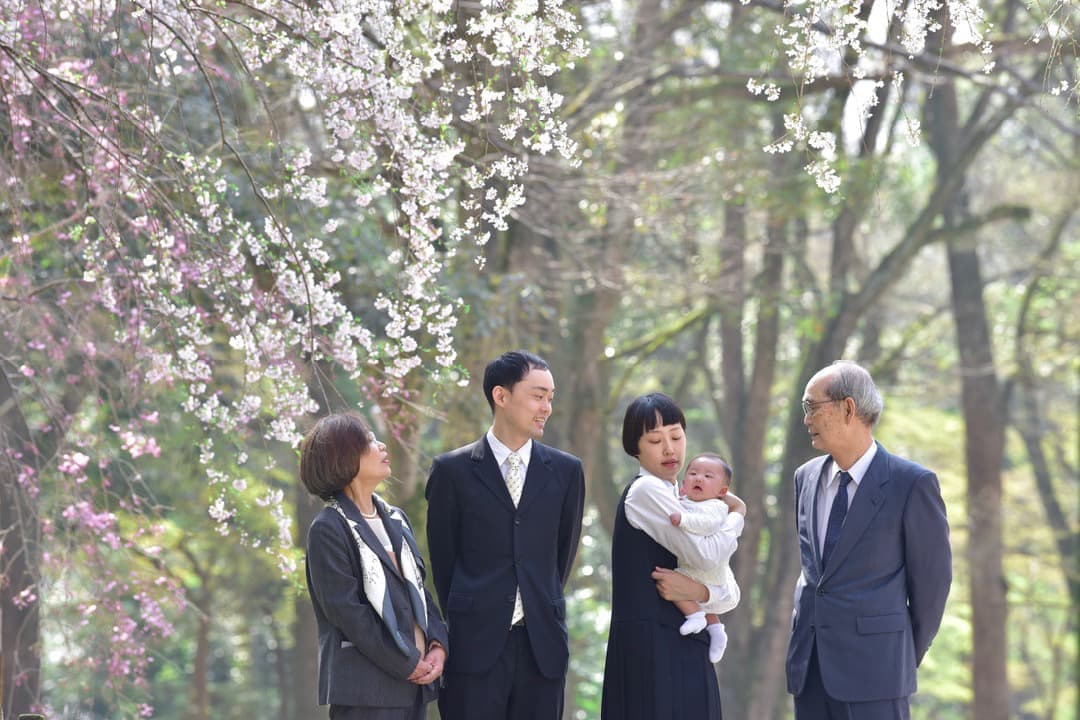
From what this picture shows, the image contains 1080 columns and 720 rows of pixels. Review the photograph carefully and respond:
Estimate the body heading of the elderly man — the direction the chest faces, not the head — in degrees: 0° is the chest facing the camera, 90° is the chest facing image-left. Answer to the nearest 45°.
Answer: approximately 45°

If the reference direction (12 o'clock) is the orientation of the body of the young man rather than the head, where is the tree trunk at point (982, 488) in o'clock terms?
The tree trunk is roughly at 7 o'clock from the young man.

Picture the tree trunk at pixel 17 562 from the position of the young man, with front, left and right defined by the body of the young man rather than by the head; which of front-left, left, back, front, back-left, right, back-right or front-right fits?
back-right

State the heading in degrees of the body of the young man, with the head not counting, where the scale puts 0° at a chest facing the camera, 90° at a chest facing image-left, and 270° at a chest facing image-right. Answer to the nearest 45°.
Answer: approximately 0°

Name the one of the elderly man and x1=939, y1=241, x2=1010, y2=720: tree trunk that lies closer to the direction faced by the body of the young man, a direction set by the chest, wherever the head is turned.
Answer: the elderly man

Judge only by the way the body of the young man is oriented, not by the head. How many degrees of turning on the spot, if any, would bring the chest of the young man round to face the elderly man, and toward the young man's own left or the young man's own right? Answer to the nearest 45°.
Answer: approximately 90° to the young man's own left

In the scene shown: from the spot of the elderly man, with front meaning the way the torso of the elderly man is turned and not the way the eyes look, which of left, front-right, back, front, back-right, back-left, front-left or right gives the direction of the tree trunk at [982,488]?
back-right
